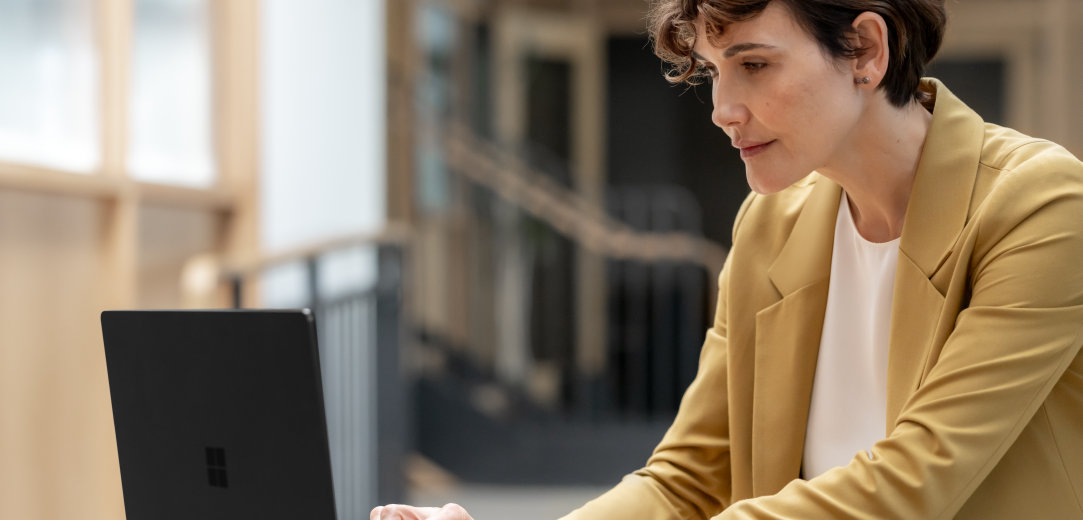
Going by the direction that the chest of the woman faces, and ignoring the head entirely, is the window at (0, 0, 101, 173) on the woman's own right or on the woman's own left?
on the woman's own right

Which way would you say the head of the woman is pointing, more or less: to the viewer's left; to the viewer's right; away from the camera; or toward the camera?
to the viewer's left

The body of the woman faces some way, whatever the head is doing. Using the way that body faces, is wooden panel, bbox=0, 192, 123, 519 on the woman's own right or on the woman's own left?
on the woman's own right

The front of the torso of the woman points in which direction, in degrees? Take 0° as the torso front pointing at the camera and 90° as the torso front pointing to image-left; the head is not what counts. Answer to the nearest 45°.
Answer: approximately 45°

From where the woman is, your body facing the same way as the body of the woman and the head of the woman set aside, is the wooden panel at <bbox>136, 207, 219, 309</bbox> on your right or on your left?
on your right

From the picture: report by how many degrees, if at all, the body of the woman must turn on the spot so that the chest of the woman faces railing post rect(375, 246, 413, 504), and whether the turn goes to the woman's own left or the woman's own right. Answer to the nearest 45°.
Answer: approximately 90° to the woman's own right
